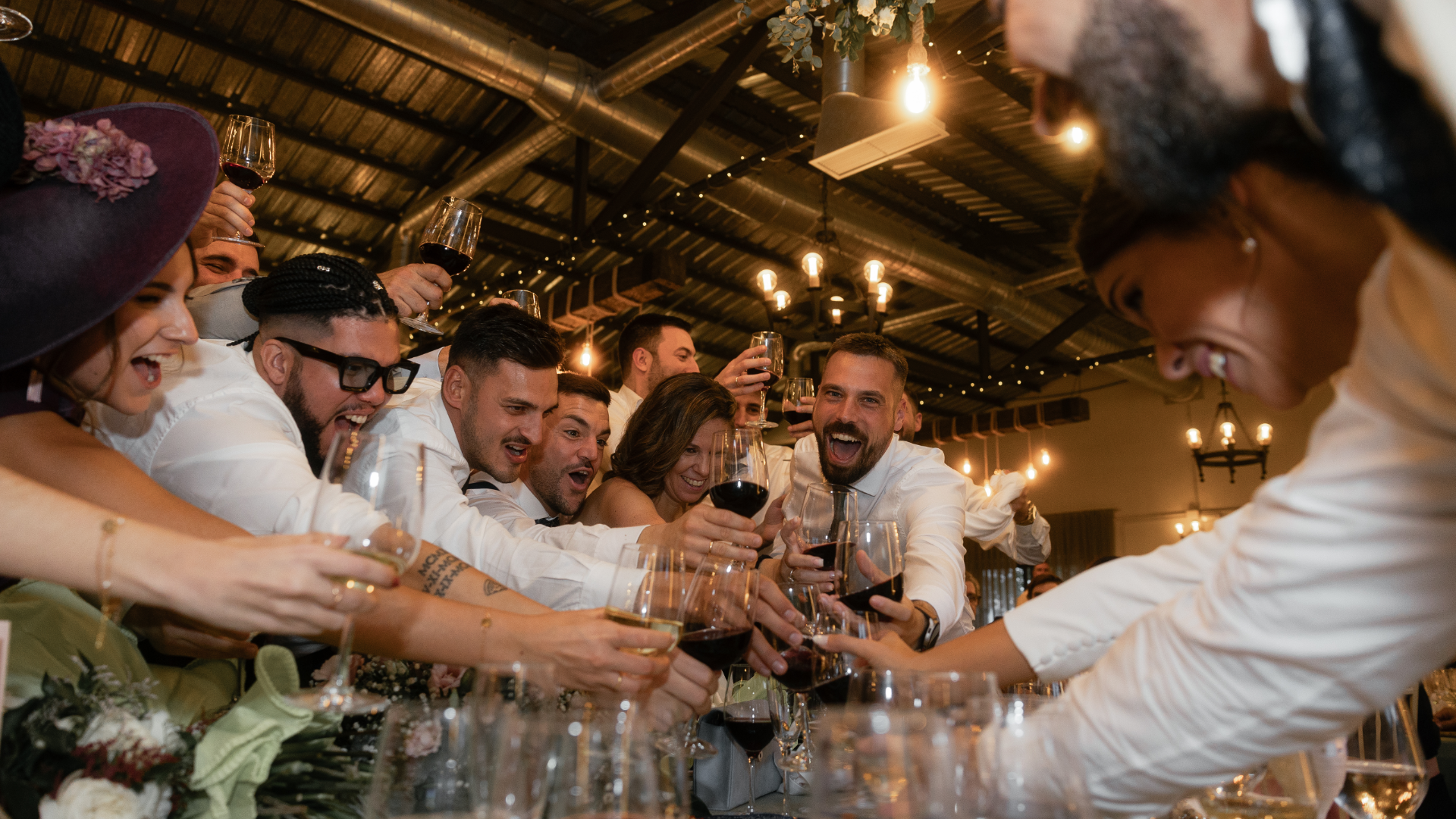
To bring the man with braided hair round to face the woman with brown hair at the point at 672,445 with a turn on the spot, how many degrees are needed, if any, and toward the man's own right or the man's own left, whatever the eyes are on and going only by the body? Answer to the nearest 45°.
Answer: approximately 45° to the man's own left

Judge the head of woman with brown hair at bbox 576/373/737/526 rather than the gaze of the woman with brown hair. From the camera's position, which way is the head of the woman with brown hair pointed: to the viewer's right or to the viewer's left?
to the viewer's right

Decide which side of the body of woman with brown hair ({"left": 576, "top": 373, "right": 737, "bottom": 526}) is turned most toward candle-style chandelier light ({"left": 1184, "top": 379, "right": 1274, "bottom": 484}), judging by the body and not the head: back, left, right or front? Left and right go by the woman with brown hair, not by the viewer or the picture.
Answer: left

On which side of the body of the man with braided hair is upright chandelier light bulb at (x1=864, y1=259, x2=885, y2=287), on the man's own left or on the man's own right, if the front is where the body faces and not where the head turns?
on the man's own left

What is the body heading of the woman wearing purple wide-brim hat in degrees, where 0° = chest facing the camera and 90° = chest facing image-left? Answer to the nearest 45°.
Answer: approximately 270°

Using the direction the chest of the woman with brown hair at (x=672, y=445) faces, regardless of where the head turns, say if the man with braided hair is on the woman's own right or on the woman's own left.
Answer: on the woman's own right

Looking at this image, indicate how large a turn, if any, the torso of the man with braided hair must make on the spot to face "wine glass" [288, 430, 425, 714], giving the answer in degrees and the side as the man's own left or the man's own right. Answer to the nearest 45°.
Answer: approximately 90° to the man's own right

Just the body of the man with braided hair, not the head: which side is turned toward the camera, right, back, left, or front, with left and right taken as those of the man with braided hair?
right

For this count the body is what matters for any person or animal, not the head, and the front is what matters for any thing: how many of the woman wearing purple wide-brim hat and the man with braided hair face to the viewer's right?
2
